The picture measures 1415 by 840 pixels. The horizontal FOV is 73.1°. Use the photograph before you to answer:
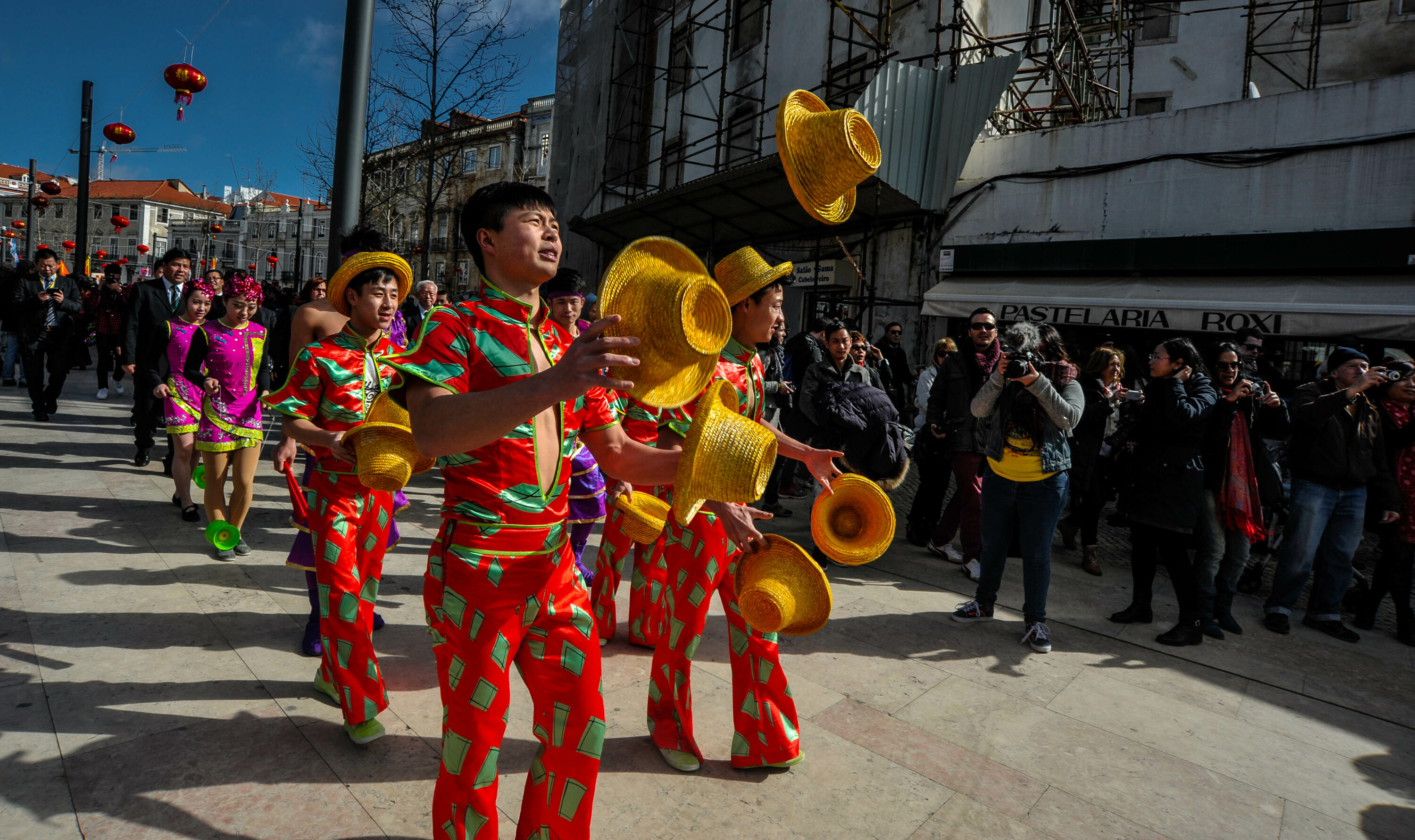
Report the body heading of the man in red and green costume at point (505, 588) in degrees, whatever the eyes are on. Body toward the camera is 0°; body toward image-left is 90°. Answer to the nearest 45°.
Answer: approximately 315°

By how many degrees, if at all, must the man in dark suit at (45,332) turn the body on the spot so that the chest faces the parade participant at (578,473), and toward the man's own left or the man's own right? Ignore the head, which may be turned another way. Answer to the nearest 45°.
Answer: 0° — they already face them

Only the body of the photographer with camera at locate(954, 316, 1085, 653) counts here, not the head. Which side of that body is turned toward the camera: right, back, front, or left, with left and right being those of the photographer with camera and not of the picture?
front

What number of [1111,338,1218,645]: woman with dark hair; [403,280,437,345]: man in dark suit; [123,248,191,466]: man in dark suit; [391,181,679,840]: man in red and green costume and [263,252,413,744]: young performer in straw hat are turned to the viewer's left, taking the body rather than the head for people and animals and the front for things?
1

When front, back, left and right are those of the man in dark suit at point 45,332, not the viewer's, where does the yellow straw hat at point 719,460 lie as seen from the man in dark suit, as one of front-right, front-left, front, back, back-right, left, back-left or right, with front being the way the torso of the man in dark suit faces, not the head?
front

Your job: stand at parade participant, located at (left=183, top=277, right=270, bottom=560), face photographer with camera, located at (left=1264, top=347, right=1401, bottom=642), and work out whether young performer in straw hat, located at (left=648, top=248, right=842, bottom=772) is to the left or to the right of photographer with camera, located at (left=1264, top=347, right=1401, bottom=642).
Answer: right

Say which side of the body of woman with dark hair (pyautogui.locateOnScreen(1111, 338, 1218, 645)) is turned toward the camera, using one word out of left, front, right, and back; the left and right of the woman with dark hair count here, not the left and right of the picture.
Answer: left

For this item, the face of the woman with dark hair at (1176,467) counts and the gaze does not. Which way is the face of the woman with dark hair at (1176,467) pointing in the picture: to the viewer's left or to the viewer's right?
to the viewer's left

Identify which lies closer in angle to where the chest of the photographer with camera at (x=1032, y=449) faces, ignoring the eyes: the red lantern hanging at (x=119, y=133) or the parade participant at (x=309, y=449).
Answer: the parade participant

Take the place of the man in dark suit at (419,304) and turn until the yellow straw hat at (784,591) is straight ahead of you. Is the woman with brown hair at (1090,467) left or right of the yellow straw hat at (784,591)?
left

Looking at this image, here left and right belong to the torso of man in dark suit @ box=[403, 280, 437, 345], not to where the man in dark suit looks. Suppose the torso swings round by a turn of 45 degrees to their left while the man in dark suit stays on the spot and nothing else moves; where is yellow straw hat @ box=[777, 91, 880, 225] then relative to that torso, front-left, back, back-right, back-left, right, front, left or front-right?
front-right

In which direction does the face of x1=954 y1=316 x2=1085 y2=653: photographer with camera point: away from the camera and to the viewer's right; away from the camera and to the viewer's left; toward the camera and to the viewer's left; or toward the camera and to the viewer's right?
toward the camera and to the viewer's left

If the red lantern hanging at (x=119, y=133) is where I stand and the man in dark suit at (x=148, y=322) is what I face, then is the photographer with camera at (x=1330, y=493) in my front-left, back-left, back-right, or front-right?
front-left
